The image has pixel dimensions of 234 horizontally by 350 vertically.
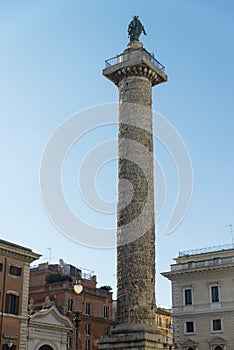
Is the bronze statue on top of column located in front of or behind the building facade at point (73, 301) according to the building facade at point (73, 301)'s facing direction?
in front

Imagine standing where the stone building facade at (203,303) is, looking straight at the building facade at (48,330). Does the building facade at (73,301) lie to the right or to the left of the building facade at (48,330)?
right

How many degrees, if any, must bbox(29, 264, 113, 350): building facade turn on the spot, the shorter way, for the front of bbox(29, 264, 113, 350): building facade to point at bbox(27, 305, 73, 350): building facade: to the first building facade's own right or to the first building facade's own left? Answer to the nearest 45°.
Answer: approximately 45° to the first building facade's own right

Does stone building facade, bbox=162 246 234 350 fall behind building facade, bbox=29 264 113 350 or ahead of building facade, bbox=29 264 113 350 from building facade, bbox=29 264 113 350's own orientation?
ahead

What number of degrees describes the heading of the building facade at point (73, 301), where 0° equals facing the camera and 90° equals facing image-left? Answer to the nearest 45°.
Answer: approximately 315°
